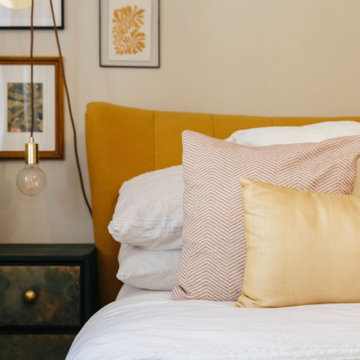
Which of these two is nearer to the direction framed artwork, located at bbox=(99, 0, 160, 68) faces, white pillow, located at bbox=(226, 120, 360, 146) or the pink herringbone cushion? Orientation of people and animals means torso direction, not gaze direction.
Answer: the pink herringbone cushion

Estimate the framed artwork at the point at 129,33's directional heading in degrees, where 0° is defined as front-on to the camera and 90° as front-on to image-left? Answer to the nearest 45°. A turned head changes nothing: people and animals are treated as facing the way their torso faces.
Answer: approximately 0°

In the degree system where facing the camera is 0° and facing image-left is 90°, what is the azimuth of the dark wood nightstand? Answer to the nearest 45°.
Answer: approximately 0°

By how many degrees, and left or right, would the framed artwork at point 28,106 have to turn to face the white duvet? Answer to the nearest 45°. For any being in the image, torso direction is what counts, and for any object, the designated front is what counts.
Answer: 0° — it already faces it

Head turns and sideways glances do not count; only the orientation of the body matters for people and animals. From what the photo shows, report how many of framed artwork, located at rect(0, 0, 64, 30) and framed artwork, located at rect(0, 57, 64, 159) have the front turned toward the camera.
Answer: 2
